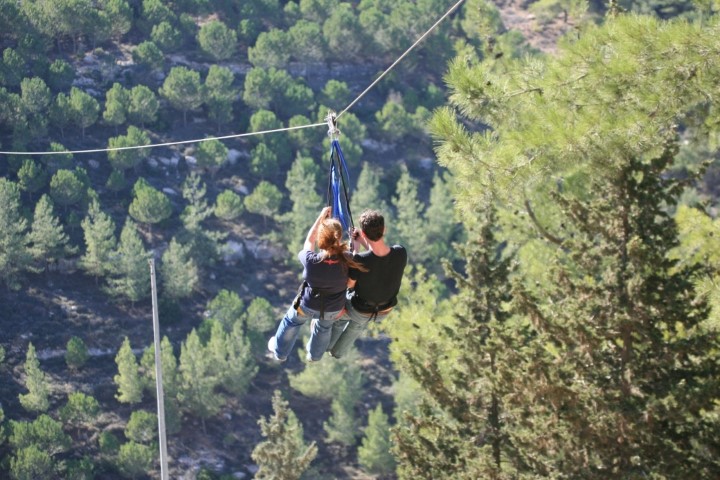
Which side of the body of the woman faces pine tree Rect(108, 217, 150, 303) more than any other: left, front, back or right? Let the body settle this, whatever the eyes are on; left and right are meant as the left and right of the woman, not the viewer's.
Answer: front

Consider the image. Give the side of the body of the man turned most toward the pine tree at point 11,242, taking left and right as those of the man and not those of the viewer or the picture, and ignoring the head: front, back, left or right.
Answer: front

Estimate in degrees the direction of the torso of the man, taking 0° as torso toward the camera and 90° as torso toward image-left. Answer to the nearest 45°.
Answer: approximately 135°

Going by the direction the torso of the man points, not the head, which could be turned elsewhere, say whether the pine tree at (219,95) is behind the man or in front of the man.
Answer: in front

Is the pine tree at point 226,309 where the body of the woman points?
yes

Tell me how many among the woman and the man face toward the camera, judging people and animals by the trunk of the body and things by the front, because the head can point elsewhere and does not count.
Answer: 0

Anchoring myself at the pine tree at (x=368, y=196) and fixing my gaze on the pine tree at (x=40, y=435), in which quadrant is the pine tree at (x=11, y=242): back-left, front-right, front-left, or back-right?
front-right

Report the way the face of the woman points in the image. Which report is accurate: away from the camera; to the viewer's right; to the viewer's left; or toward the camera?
away from the camera

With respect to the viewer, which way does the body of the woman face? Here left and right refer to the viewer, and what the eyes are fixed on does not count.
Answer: facing away from the viewer

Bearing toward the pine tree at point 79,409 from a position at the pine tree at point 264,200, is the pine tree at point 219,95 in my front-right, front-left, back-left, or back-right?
back-right

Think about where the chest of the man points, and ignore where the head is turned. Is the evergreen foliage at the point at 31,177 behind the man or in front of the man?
in front

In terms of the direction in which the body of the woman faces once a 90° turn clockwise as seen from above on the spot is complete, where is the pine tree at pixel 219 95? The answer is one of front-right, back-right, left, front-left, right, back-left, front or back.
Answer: left

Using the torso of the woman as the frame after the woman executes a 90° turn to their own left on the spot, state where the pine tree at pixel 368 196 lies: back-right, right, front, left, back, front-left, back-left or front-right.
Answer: right
